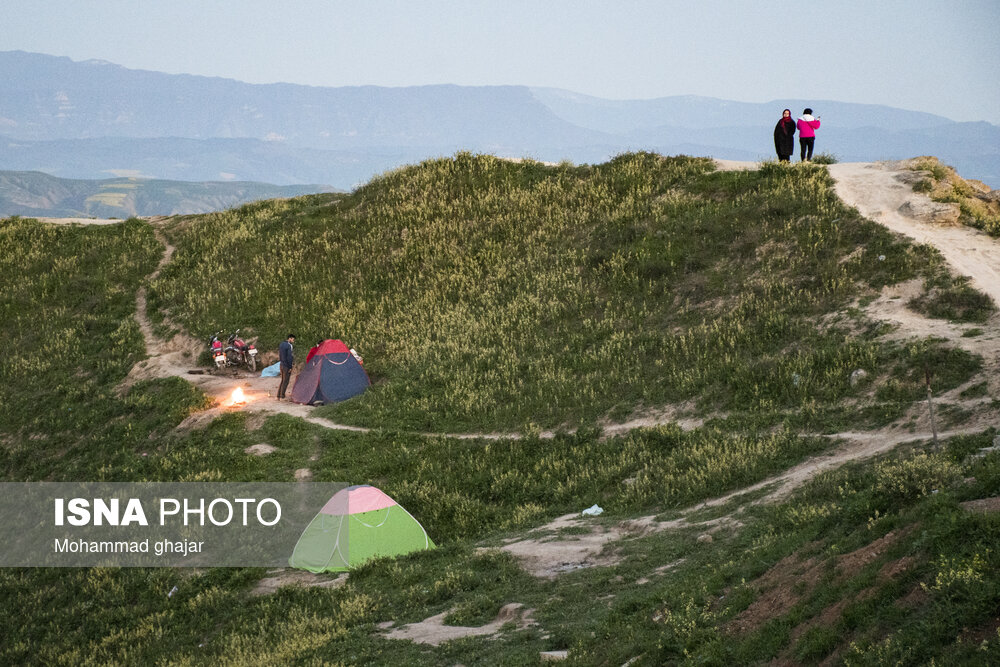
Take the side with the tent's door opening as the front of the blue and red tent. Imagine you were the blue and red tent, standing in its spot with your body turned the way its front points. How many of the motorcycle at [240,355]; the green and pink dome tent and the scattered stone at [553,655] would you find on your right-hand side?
1

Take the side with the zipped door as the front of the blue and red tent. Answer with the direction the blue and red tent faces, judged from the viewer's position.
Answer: facing the viewer and to the left of the viewer

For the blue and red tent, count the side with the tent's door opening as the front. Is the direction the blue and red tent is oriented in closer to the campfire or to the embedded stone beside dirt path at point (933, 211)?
the campfire

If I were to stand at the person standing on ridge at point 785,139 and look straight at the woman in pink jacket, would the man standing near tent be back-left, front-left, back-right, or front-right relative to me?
back-right

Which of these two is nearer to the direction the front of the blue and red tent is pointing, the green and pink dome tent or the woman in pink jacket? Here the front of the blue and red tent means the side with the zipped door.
the green and pink dome tent

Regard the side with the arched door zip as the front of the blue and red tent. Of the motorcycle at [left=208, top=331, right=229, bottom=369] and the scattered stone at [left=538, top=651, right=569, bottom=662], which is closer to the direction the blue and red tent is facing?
the scattered stone

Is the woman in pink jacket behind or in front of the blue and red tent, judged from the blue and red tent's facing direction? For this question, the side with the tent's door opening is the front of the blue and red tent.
behind

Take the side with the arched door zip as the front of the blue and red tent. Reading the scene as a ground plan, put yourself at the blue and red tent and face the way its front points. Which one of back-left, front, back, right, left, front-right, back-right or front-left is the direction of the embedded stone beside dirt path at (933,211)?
back-left

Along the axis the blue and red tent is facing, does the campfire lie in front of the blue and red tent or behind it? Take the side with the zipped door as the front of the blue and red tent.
in front

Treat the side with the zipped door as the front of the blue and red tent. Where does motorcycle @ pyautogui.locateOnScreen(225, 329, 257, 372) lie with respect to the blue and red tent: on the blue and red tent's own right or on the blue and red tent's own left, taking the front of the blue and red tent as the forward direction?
on the blue and red tent's own right

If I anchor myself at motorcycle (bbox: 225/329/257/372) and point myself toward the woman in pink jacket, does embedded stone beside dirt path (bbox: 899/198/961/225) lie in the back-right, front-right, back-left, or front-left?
front-right

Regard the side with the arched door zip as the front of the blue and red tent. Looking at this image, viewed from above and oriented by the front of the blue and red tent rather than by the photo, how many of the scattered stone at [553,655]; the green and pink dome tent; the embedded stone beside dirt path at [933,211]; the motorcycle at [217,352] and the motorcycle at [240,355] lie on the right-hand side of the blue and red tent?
2

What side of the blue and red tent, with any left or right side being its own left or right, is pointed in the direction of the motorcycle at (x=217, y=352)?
right

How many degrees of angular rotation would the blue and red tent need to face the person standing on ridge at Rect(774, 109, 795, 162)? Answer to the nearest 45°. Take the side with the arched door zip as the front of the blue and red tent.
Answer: approximately 135° to its left

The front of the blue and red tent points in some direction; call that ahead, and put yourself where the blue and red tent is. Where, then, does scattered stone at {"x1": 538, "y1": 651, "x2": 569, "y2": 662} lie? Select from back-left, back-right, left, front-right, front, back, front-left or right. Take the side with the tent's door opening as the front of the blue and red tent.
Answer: front-left
